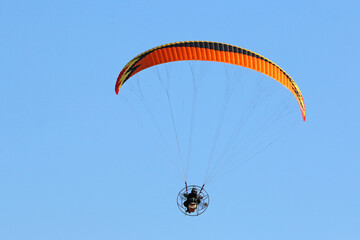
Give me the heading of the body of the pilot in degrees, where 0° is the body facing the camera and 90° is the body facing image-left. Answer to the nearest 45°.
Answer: approximately 0°
